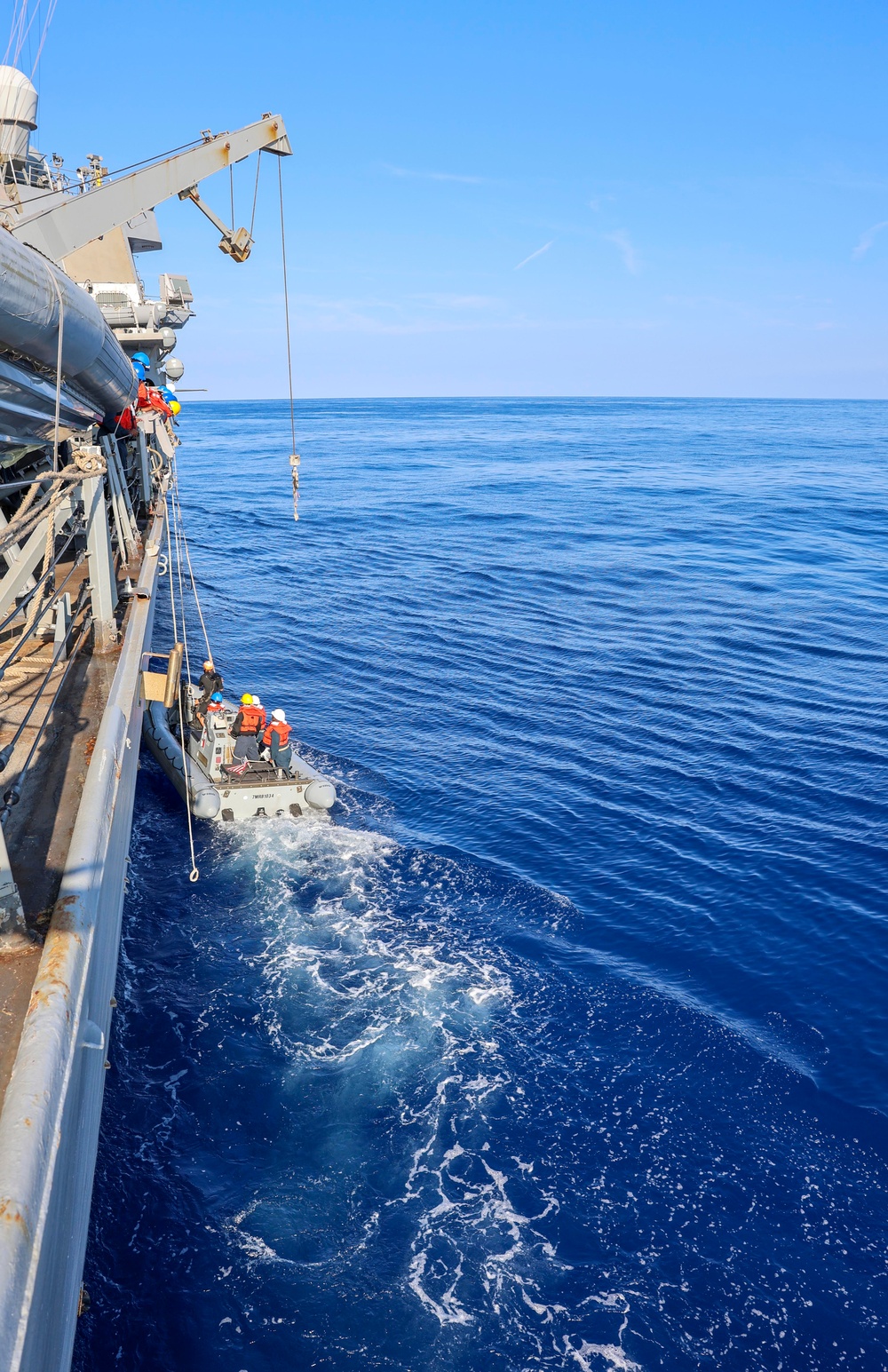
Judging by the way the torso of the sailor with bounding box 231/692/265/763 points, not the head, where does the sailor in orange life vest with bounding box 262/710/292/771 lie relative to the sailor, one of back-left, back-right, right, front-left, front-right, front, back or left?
back-right

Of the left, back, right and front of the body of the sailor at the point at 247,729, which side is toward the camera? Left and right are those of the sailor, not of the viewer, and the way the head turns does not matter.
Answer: back

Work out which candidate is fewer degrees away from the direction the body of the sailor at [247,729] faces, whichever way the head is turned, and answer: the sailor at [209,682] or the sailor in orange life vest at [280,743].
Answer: the sailor
